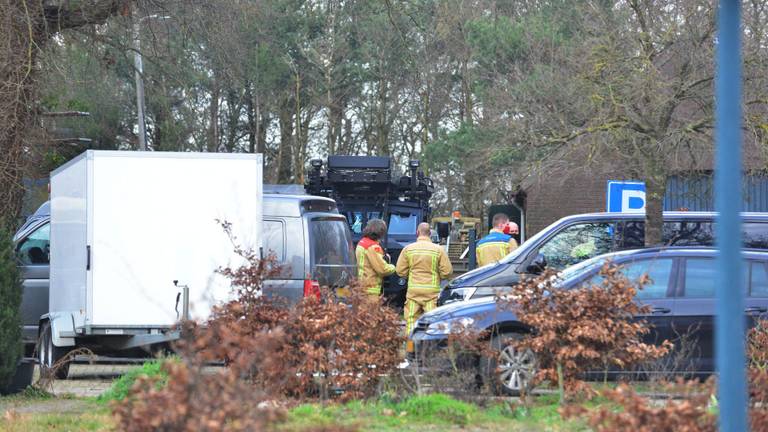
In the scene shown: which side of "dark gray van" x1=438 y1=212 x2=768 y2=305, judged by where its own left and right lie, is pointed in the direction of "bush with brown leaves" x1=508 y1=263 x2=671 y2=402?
left

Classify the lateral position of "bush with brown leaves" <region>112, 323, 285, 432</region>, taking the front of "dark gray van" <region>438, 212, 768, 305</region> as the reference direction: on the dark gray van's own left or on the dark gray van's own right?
on the dark gray van's own left

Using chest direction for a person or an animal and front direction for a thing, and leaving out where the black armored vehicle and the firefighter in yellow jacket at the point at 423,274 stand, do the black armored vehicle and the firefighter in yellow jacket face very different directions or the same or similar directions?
very different directions

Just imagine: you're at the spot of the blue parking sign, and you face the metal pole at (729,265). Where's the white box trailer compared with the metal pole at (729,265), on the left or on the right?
right

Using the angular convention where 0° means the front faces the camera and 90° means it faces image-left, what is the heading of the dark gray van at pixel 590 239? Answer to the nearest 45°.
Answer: approximately 90°

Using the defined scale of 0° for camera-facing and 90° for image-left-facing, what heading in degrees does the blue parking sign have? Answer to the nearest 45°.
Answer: approximately 0°

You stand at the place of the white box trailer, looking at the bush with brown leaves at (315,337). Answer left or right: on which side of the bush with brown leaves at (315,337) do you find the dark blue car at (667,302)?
left

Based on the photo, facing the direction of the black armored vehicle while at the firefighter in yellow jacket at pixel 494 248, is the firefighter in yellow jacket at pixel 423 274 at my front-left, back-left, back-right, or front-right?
back-left

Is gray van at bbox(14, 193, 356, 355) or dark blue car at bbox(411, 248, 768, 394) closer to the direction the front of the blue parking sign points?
the dark blue car

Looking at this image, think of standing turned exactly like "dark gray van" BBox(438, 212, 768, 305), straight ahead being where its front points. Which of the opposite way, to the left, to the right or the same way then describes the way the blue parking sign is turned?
to the left

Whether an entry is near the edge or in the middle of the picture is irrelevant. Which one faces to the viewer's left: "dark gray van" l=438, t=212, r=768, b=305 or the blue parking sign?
the dark gray van

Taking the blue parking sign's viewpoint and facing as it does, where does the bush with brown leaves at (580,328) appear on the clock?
The bush with brown leaves is roughly at 12 o'clock from the blue parking sign.
